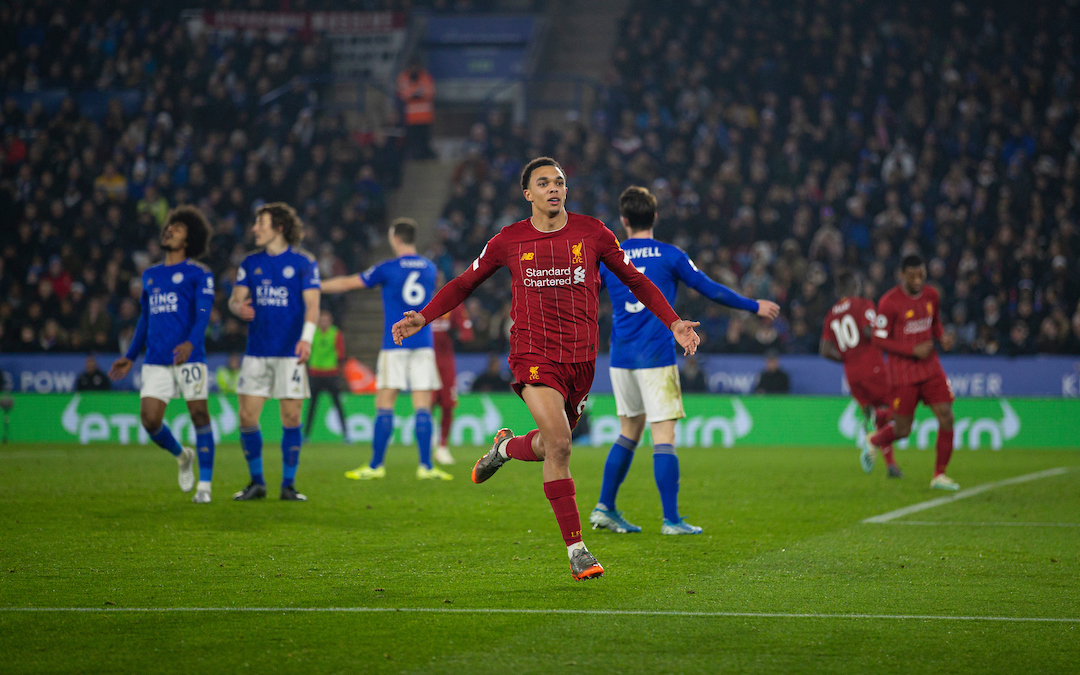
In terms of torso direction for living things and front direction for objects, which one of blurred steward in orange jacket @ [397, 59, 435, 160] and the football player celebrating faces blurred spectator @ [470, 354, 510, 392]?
blurred steward in orange jacket @ [397, 59, 435, 160]

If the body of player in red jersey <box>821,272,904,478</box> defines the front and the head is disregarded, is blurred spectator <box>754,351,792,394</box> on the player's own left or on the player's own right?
on the player's own left

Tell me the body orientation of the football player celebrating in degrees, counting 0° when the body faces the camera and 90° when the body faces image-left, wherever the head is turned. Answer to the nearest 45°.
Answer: approximately 0°

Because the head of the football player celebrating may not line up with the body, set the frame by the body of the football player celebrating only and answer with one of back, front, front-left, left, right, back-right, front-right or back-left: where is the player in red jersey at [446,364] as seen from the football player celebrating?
back
